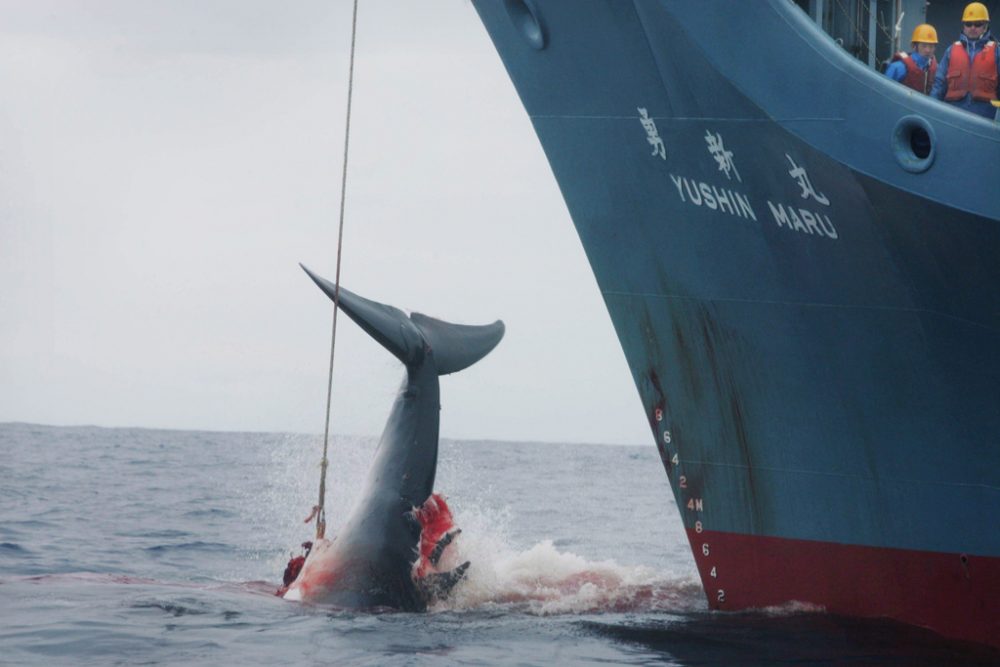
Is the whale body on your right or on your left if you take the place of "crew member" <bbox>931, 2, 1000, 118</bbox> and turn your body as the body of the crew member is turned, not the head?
on your right

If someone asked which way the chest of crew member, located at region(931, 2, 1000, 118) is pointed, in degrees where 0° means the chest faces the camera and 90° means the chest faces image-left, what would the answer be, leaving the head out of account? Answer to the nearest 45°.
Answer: approximately 0°

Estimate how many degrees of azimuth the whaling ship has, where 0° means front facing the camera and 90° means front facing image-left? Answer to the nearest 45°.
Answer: approximately 90°
